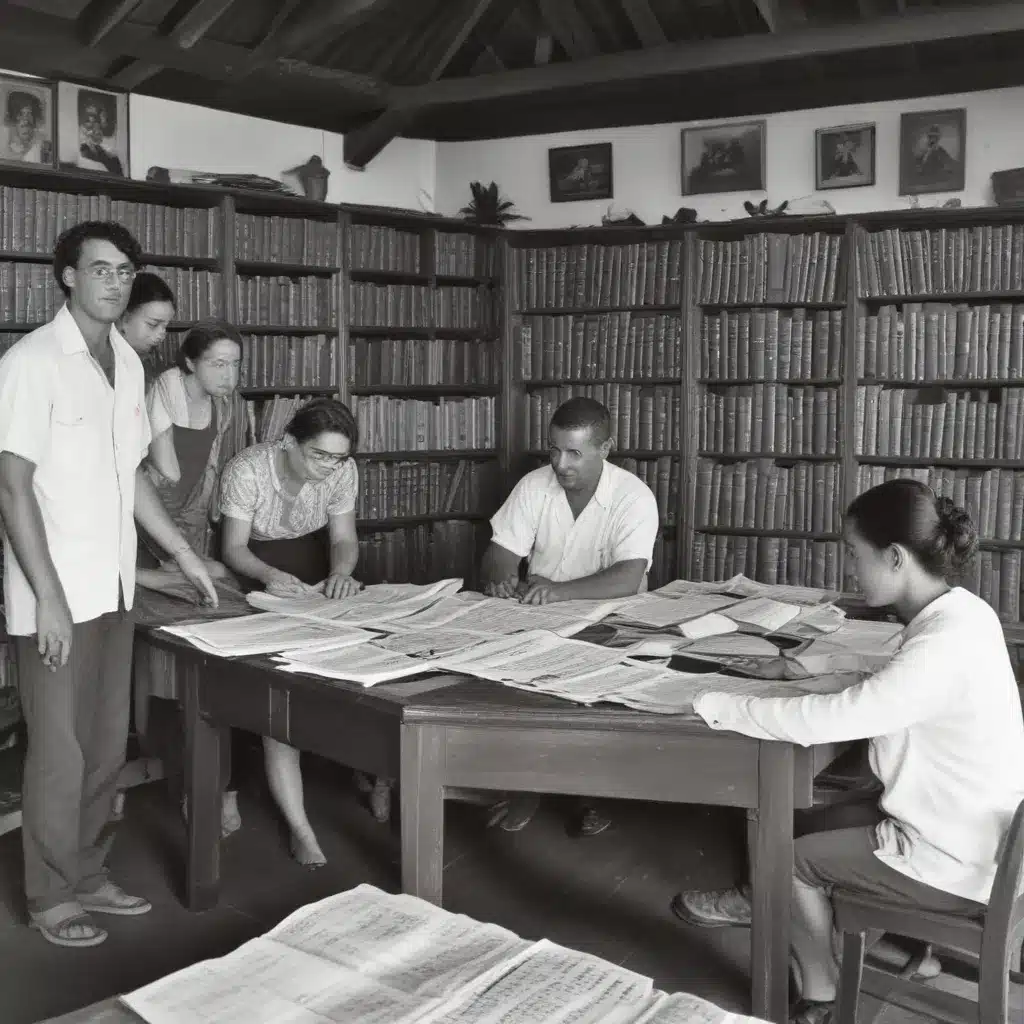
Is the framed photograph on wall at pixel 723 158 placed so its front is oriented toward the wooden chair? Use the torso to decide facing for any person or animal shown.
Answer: yes

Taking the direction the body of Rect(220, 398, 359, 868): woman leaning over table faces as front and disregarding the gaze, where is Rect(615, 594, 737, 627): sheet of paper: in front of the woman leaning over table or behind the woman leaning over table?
in front

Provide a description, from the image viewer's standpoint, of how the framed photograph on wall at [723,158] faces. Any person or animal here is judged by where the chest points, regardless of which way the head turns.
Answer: facing the viewer

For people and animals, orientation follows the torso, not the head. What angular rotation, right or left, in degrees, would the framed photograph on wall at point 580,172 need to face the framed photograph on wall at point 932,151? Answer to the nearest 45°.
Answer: approximately 45° to its left

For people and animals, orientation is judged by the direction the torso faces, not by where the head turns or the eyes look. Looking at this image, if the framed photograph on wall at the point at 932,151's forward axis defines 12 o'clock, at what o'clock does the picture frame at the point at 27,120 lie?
The picture frame is roughly at 2 o'clock from the framed photograph on wall.

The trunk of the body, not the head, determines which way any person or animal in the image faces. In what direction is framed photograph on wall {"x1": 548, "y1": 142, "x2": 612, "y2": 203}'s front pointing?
toward the camera

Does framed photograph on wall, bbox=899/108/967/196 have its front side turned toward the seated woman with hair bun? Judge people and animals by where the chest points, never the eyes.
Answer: yes

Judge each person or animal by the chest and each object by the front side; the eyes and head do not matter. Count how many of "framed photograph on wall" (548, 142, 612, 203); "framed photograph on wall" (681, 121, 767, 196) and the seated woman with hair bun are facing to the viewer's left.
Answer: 1

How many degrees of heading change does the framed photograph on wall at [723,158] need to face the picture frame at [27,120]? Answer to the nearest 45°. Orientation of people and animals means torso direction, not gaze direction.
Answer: approximately 45° to its right

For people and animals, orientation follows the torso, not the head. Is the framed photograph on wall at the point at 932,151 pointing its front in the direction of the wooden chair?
yes

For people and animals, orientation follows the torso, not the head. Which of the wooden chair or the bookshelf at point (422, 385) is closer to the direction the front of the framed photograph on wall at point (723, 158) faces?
the wooden chair

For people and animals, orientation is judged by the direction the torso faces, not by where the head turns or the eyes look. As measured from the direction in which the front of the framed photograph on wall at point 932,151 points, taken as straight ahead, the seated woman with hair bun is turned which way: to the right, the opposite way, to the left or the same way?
to the right

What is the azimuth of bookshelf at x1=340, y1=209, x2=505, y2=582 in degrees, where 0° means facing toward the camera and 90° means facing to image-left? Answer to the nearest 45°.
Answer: approximately 315°

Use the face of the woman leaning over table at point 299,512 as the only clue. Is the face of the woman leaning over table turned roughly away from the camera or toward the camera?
toward the camera

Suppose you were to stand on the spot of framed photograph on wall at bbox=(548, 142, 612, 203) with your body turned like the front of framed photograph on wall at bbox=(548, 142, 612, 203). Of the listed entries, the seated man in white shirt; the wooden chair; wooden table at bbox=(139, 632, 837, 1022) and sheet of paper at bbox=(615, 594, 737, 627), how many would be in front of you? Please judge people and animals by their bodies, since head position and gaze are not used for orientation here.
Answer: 4

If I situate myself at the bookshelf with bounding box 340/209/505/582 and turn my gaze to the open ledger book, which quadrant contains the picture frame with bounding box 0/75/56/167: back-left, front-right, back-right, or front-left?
front-right

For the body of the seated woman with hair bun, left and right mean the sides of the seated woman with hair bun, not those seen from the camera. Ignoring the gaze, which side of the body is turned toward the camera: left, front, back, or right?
left

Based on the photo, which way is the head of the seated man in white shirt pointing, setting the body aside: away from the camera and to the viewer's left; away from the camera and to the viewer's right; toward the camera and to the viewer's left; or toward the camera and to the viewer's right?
toward the camera and to the viewer's left

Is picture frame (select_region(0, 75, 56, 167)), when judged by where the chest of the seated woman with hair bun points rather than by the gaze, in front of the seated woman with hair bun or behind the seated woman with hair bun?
in front

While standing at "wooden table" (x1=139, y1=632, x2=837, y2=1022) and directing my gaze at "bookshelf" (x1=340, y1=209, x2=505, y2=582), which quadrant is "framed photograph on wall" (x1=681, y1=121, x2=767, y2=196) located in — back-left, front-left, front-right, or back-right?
front-right

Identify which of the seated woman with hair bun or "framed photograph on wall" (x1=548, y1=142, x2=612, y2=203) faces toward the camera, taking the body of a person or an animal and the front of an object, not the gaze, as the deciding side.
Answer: the framed photograph on wall
